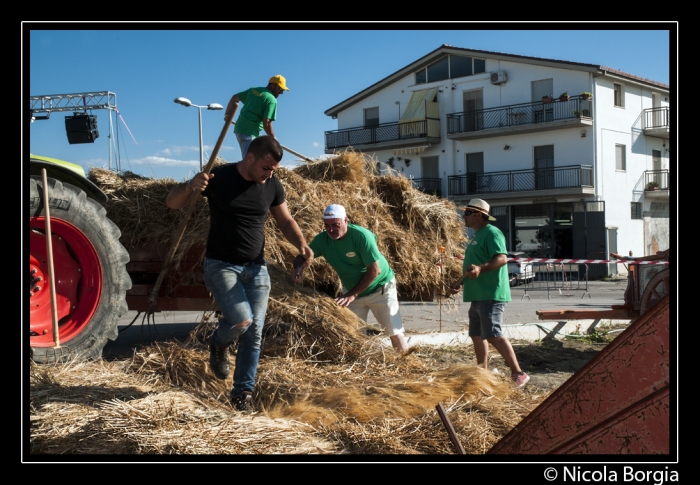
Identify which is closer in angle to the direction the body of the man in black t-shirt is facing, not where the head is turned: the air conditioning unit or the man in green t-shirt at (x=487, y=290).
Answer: the man in green t-shirt

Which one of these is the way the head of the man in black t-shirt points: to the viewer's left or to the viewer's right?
to the viewer's right

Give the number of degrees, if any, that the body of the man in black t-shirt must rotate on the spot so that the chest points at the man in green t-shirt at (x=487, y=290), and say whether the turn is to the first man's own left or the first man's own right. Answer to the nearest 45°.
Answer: approximately 90° to the first man's own left

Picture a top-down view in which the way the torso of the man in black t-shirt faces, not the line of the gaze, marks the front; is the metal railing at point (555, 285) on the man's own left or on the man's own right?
on the man's own left

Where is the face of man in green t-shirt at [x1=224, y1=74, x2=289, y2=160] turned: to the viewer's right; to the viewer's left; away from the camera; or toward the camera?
to the viewer's right

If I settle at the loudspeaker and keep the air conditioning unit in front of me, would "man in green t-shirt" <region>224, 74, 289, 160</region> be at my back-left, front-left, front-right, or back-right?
back-right

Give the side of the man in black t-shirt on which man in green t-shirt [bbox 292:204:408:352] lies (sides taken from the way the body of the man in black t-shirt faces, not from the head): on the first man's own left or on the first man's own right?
on the first man's own left

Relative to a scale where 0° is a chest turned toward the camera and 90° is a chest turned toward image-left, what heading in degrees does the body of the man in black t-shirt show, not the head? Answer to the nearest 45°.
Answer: approximately 315°

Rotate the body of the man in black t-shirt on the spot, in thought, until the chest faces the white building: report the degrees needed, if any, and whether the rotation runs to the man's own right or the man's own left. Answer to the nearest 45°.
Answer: approximately 90° to the man's own left
